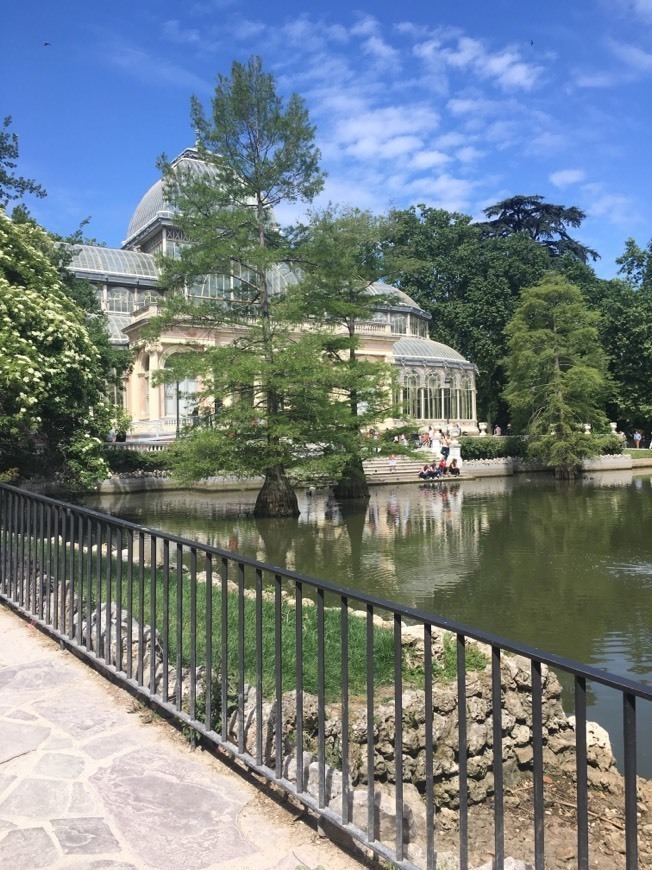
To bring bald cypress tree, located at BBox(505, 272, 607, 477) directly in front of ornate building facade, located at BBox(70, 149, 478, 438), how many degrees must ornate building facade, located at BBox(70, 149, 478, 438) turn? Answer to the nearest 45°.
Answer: approximately 45° to its left

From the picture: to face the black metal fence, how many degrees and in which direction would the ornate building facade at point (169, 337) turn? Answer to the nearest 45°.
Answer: approximately 45° to its right

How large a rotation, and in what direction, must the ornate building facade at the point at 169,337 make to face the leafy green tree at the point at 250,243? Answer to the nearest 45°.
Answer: approximately 45° to its right

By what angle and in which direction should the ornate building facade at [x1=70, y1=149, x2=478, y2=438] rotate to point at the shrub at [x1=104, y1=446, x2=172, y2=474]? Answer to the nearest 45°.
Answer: approximately 45° to its right

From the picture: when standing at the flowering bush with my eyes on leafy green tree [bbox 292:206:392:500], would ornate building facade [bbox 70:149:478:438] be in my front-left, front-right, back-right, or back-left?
front-left

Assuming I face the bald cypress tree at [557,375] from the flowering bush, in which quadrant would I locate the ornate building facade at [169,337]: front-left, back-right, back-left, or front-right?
front-left

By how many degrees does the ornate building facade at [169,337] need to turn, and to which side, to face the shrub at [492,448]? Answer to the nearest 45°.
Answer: approximately 45° to its left

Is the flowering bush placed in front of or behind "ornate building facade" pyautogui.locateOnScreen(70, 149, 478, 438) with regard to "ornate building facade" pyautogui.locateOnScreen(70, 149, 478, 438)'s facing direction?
in front

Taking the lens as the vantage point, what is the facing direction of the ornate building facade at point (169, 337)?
facing the viewer and to the right of the viewer
